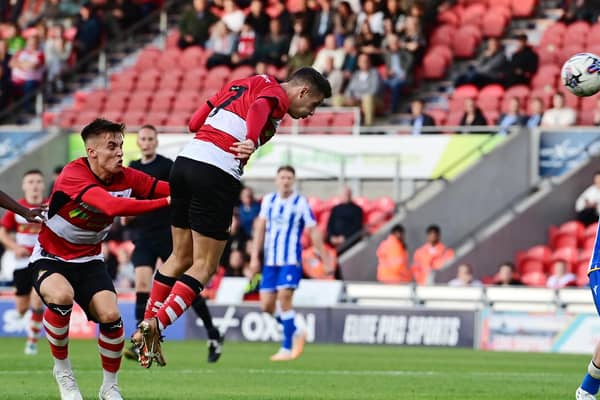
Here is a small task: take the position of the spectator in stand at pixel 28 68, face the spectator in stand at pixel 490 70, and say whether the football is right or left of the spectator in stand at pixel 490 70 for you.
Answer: right

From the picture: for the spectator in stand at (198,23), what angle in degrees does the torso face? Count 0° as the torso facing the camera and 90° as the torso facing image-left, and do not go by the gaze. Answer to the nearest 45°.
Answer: approximately 0°

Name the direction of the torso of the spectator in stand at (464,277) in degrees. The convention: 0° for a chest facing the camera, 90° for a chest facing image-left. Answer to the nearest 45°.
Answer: approximately 0°

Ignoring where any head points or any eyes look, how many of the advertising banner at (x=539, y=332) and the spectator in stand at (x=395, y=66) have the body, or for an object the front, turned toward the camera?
2
